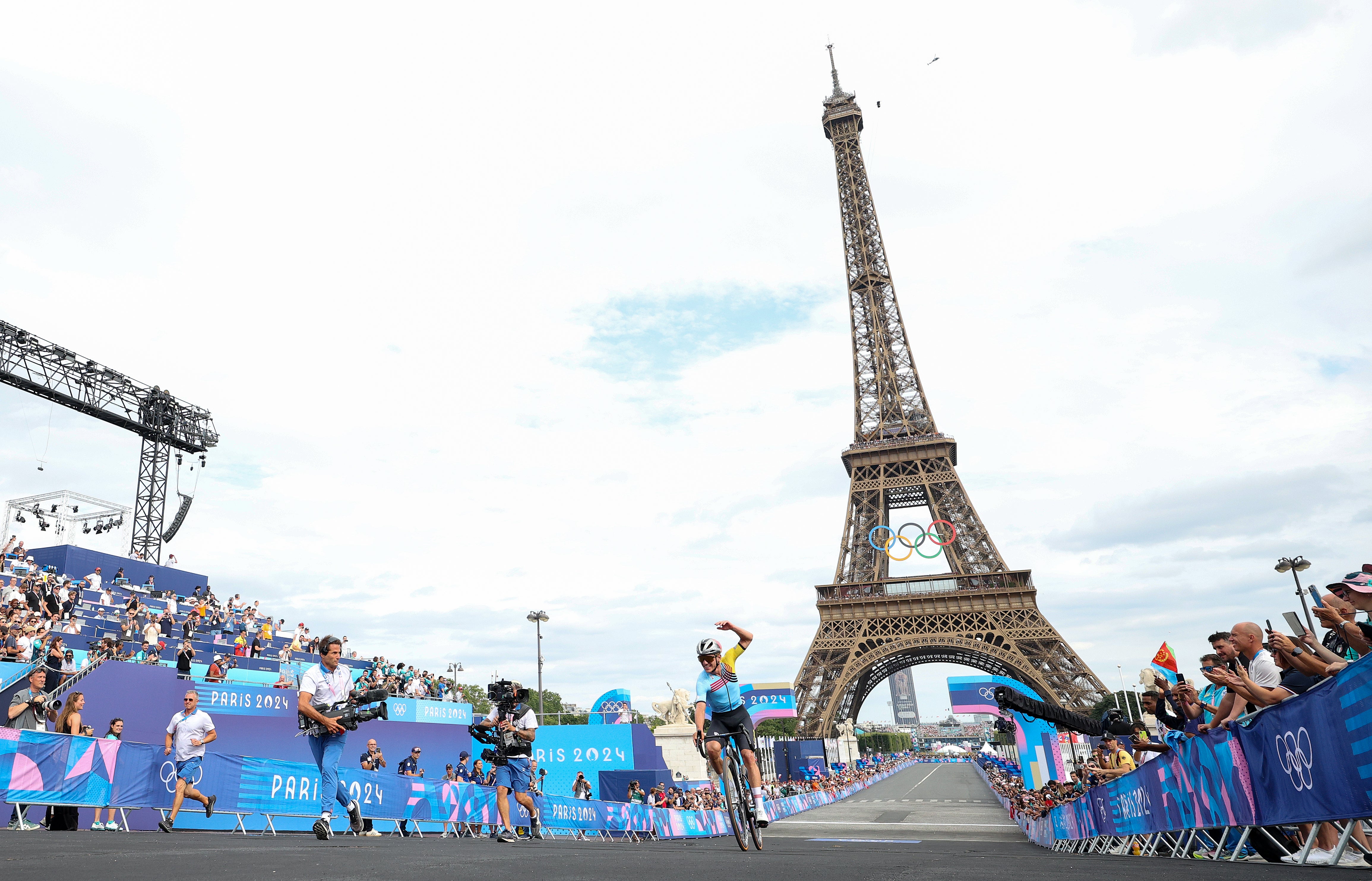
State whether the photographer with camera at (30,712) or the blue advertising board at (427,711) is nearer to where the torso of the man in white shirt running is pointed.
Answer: the photographer with camera

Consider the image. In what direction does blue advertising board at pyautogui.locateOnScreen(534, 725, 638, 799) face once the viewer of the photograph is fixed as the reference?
facing the viewer

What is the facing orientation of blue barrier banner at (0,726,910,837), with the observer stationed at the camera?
facing the viewer and to the right of the viewer

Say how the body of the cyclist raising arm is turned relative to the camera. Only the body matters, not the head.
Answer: toward the camera

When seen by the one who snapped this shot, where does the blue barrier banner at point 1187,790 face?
facing the viewer and to the left of the viewer

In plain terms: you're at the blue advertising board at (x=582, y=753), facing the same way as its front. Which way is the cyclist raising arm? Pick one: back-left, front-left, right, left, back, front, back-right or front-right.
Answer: front

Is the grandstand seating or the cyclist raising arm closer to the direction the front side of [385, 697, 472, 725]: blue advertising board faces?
the cyclist raising arm

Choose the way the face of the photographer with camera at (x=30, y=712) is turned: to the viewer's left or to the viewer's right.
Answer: to the viewer's right

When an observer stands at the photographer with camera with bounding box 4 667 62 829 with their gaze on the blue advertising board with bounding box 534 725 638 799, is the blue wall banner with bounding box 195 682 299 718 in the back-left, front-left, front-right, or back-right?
front-left

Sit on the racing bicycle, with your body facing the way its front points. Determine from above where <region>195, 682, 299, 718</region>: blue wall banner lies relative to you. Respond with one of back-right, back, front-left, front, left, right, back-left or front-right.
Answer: back-right

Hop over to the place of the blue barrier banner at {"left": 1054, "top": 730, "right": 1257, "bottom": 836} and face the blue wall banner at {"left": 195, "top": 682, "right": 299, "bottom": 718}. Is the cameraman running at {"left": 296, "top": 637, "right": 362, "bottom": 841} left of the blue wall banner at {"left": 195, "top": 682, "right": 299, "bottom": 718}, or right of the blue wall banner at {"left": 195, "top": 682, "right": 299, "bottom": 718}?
left

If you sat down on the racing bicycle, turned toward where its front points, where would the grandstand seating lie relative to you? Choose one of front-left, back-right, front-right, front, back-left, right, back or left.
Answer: back-right

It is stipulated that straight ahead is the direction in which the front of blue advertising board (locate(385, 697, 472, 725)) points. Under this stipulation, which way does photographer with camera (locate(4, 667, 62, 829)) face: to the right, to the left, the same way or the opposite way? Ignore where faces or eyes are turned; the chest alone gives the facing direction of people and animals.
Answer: the same way

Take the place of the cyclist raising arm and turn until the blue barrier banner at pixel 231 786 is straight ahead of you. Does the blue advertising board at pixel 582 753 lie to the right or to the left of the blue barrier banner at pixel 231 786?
right

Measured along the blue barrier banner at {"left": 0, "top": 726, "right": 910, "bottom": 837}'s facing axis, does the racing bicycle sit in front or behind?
in front
